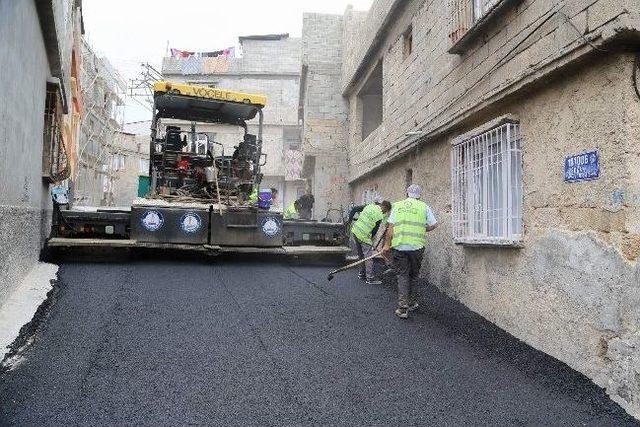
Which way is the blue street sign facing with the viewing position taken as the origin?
facing the viewer and to the left of the viewer

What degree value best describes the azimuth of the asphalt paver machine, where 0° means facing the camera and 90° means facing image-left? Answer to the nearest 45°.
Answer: approximately 180°

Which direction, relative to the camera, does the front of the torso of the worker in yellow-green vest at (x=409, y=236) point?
away from the camera

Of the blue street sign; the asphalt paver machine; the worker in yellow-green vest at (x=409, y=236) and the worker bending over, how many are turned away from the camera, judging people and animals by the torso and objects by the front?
2

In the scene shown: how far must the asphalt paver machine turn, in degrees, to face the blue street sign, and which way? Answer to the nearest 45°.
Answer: approximately 135° to its right

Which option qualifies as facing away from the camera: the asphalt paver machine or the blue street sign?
the asphalt paver machine
